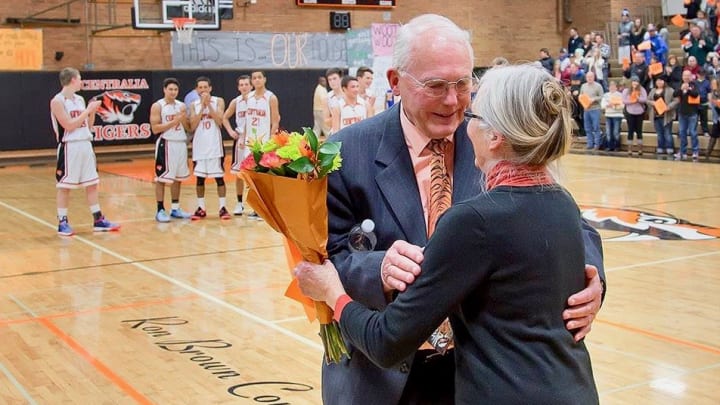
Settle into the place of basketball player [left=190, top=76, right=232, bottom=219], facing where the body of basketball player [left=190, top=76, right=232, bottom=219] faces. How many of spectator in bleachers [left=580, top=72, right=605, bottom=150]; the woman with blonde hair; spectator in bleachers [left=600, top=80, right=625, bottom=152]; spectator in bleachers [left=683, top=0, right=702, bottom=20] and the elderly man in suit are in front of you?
2

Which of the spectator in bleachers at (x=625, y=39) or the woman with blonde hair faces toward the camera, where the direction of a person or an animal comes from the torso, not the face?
the spectator in bleachers

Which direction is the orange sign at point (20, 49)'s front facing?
toward the camera

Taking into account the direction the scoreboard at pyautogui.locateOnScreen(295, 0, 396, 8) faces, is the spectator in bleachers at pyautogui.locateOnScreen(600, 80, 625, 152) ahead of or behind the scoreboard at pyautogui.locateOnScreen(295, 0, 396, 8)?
ahead

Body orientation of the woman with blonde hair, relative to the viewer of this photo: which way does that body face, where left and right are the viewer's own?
facing away from the viewer and to the left of the viewer

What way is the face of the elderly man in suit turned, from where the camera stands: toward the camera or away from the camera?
toward the camera

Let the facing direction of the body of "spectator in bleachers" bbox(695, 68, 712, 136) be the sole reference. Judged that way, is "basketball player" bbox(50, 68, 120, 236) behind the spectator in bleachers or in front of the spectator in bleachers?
in front

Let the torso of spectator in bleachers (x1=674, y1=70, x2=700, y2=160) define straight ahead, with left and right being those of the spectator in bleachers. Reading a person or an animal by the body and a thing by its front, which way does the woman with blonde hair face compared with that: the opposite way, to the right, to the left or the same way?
to the right

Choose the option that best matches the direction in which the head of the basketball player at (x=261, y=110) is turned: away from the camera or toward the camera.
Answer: toward the camera

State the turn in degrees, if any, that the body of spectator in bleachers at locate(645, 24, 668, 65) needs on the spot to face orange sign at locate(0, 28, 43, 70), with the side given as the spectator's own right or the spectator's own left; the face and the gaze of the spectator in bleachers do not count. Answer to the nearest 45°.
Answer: approximately 45° to the spectator's own right

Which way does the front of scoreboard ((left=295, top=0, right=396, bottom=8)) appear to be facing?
toward the camera

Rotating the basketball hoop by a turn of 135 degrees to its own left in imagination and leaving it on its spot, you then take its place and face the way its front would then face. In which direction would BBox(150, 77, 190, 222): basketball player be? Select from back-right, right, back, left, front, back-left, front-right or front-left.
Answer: back-right

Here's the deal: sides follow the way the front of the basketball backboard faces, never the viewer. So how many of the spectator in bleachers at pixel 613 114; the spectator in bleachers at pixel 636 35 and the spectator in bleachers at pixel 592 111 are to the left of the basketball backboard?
3

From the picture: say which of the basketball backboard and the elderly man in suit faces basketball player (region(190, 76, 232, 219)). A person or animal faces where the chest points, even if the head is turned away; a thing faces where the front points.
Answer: the basketball backboard

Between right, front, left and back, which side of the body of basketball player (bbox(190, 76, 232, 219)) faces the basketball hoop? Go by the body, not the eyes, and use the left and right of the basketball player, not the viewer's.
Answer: back
